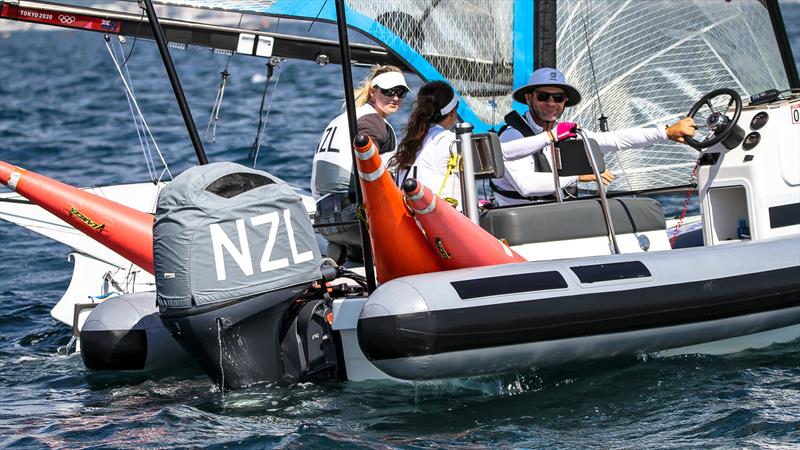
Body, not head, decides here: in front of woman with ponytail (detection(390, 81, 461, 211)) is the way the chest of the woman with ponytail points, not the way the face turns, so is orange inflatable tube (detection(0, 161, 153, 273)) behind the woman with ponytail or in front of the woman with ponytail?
behind

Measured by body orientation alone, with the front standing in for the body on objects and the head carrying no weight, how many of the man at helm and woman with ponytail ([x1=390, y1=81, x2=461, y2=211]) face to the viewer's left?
0

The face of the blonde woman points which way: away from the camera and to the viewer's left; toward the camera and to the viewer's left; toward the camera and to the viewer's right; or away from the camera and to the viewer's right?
toward the camera and to the viewer's right

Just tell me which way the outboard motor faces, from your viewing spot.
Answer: facing away from the viewer and to the right of the viewer

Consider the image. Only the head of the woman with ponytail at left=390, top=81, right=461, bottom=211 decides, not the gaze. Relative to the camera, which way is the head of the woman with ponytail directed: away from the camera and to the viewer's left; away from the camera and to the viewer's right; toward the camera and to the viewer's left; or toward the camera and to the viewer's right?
away from the camera and to the viewer's right

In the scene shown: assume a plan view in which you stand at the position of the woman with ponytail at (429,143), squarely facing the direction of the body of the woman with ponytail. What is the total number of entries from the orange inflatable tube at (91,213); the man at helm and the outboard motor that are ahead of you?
1

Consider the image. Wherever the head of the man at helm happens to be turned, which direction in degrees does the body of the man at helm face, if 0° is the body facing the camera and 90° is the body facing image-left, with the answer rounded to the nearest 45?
approximately 315°

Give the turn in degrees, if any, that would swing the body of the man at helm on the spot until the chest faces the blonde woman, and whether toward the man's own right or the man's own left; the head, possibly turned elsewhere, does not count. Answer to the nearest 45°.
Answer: approximately 135° to the man's own right
